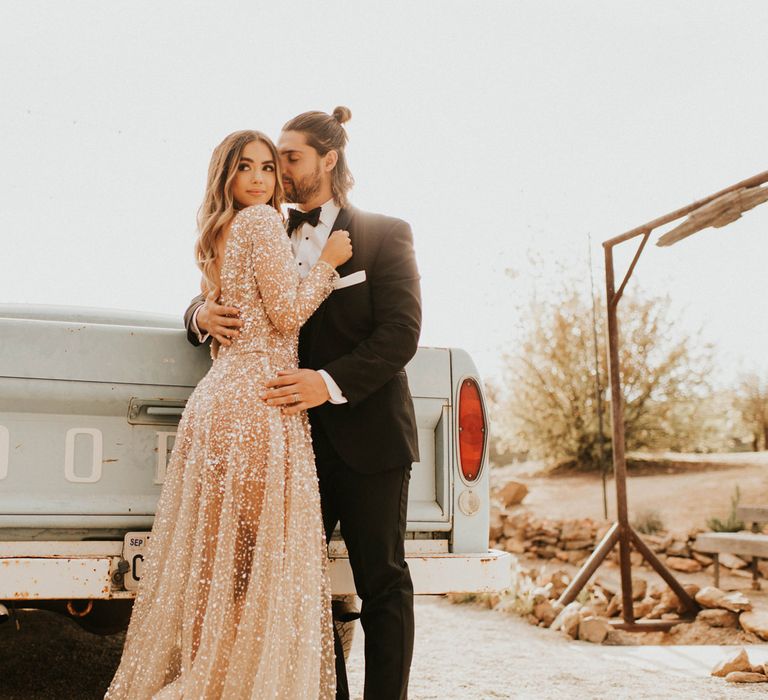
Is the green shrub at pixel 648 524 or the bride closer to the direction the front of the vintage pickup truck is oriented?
the green shrub

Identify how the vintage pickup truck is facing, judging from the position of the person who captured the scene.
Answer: facing away from the viewer

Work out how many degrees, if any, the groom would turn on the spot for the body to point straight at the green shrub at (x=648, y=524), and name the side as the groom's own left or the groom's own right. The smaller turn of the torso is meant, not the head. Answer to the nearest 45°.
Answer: approximately 180°
